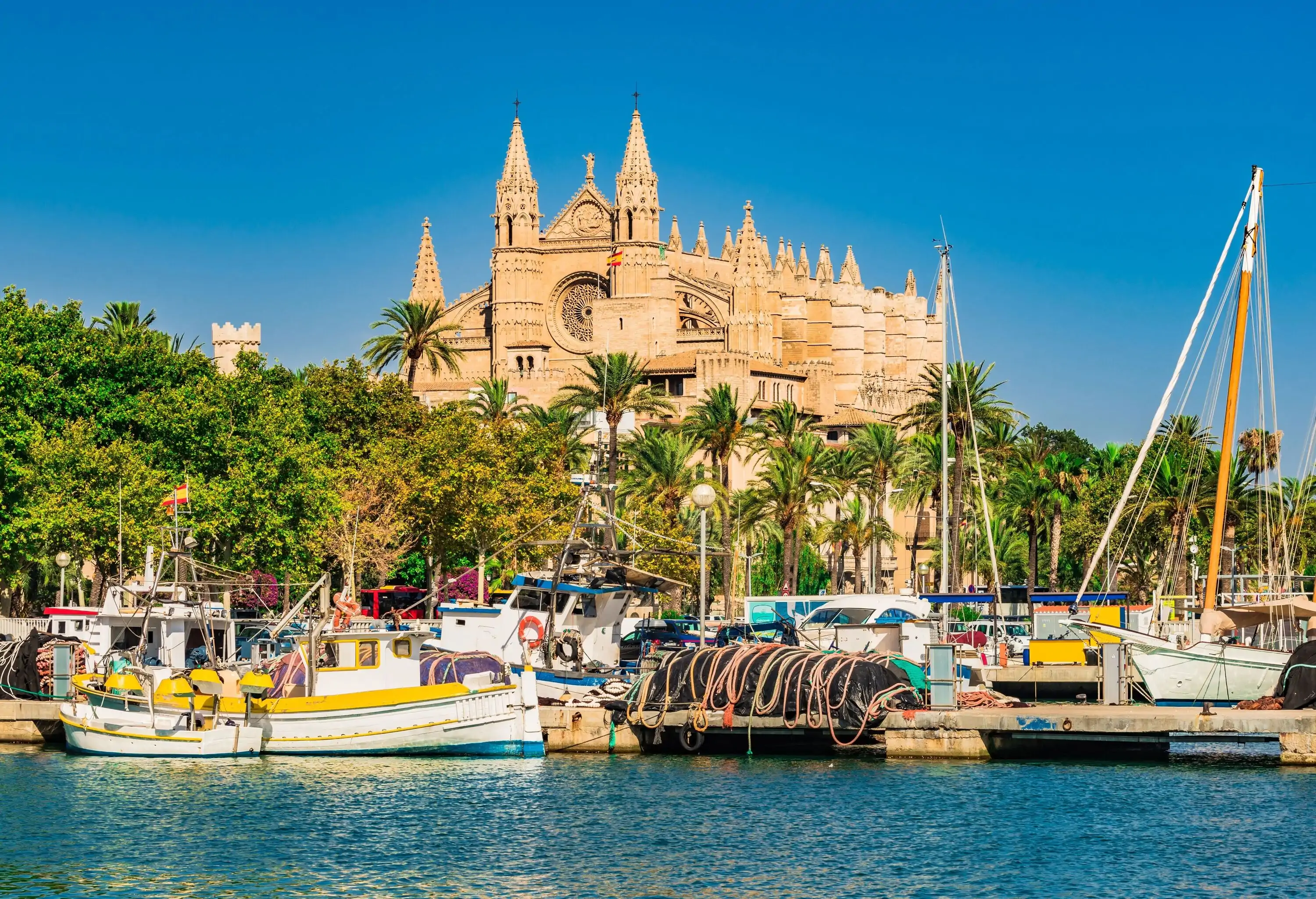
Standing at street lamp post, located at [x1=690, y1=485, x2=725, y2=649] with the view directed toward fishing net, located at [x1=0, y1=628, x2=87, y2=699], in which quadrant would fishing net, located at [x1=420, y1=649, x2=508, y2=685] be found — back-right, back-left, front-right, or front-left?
front-left

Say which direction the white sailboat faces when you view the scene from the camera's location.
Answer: facing the viewer and to the left of the viewer

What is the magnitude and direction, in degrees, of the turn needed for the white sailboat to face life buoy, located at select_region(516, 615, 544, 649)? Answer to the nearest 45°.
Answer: approximately 45° to its right

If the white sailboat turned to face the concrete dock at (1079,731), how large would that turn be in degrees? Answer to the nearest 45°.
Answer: approximately 45° to its left

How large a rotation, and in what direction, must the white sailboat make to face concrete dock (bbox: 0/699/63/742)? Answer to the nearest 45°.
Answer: approximately 45° to its right

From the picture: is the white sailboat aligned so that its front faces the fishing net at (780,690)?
yes

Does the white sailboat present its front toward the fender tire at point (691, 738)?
yes

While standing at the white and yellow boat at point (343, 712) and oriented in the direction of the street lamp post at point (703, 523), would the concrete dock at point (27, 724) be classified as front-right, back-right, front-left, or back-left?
back-left

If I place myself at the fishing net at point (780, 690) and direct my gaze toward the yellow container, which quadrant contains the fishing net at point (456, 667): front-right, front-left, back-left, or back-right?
back-left

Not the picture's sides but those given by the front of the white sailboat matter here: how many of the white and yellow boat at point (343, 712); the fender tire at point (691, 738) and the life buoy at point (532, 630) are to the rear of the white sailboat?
0

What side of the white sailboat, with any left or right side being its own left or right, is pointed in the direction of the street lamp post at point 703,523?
front

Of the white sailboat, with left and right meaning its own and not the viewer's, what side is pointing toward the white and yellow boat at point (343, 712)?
front
